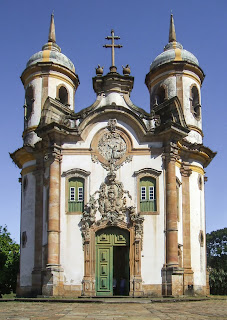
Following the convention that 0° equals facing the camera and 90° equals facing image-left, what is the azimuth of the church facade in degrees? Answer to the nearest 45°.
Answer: approximately 0°

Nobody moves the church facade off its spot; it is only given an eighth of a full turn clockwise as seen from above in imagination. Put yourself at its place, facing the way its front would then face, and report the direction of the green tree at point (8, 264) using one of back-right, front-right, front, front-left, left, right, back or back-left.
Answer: right
